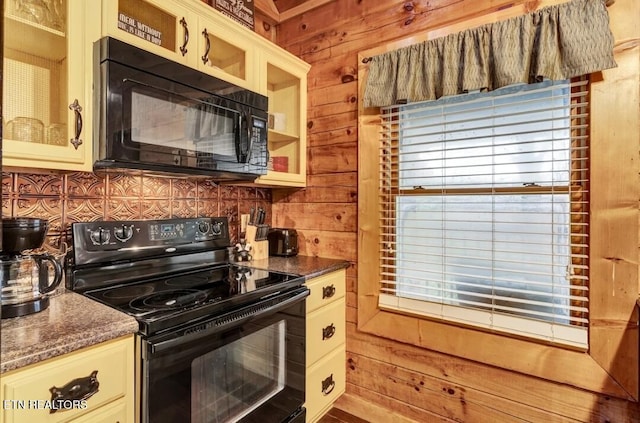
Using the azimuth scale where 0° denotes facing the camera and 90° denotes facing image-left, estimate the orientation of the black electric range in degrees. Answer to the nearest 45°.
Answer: approximately 315°

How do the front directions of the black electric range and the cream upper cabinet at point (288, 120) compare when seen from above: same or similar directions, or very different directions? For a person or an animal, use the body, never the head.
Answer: same or similar directions

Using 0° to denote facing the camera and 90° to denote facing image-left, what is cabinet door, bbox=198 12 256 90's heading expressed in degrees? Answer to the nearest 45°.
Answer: approximately 315°

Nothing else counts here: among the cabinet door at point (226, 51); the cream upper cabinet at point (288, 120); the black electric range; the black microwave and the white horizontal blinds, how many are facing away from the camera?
0

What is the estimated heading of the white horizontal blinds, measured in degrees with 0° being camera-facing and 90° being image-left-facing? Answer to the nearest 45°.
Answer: approximately 45°

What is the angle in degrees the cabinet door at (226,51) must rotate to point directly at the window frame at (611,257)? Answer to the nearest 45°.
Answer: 0° — it already faces it

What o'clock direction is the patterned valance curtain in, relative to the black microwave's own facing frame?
The patterned valance curtain is roughly at 11 o'clock from the black microwave.

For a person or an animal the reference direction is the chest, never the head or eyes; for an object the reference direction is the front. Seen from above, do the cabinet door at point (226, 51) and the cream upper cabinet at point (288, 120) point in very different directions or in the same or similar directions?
same or similar directions

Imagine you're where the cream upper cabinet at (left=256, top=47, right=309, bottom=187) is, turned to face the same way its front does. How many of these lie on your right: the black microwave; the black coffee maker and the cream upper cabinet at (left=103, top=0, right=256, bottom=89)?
3

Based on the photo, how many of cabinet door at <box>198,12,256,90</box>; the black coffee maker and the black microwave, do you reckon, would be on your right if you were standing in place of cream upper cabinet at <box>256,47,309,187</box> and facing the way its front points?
3

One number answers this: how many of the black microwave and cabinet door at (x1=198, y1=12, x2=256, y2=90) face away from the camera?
0
